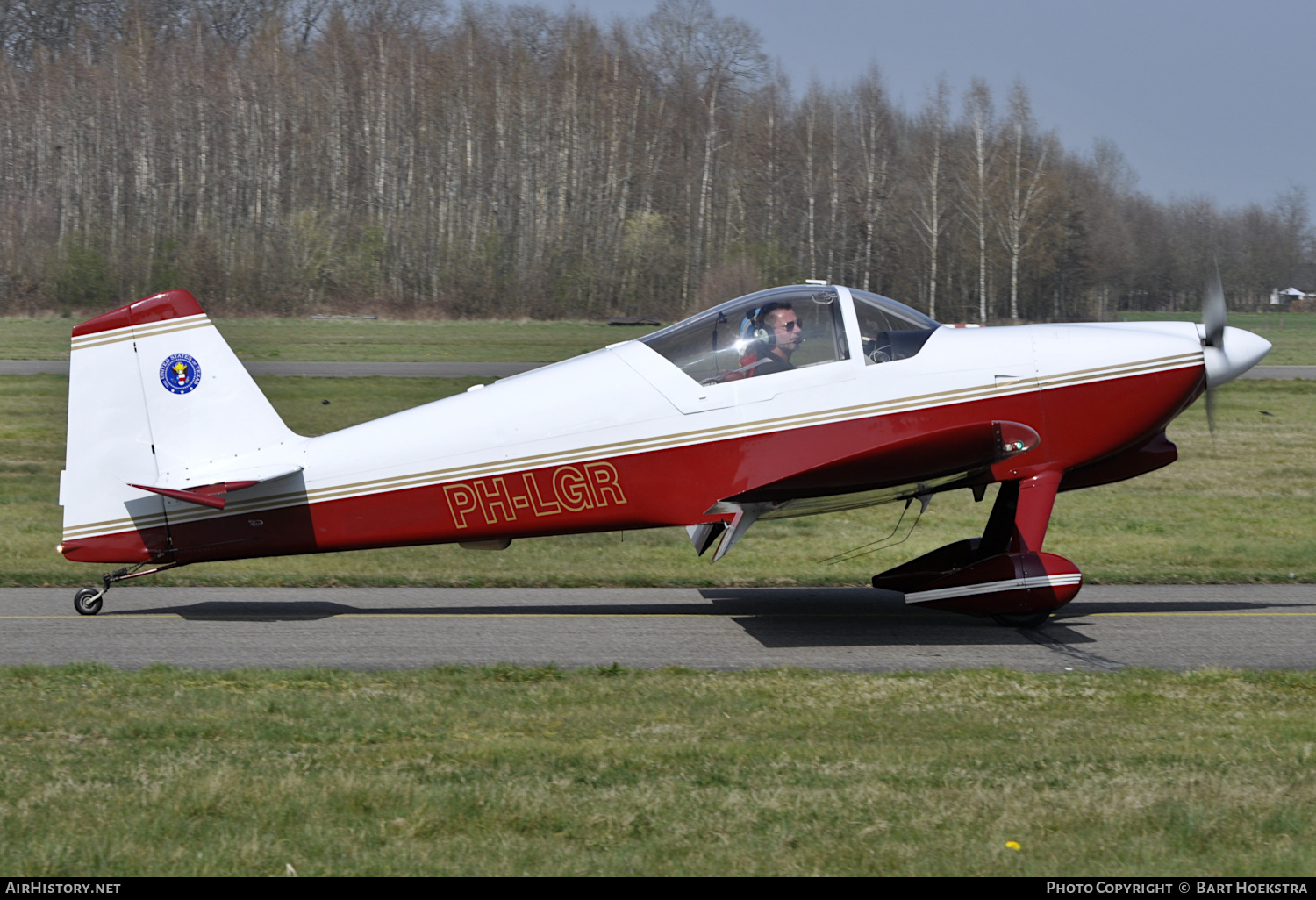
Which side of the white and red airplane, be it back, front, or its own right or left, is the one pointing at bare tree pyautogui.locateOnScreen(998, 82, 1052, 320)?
left

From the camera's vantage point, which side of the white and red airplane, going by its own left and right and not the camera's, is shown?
right
